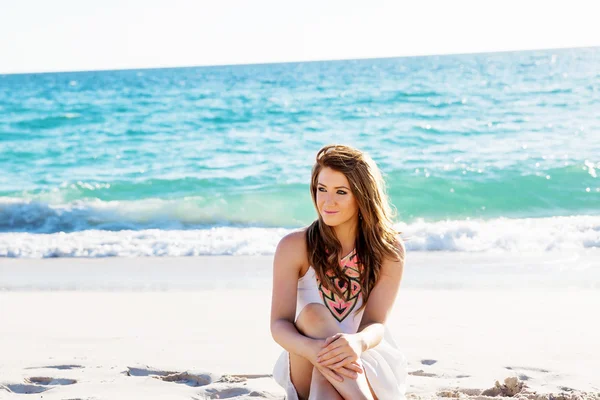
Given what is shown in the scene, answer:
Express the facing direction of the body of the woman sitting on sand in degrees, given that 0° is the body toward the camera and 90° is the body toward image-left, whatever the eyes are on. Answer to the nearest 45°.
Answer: approximately 0°
